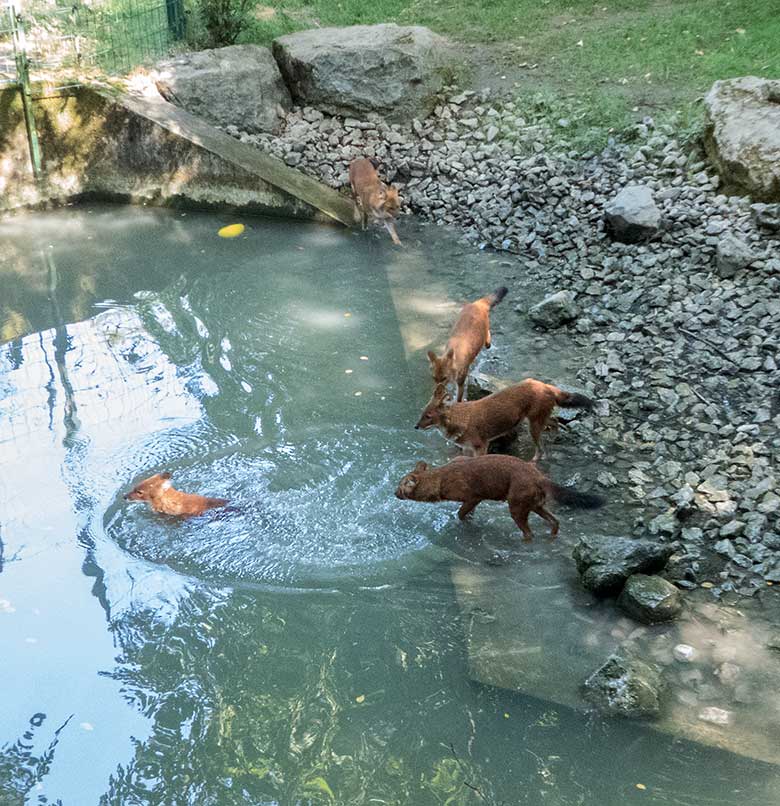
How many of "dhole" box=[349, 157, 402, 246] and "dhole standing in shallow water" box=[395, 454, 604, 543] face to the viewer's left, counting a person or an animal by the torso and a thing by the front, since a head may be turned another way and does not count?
1

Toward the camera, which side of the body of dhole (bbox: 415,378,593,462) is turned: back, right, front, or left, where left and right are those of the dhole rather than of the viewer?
left

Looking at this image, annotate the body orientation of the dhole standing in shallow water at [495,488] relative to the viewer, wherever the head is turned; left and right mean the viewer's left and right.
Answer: facing to the left of the viewer

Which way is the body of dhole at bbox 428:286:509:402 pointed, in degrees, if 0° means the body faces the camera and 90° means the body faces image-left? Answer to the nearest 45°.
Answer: approximately 45°

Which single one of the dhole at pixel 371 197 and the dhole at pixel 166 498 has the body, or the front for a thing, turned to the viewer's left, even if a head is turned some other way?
the dhole at pixel 166 498

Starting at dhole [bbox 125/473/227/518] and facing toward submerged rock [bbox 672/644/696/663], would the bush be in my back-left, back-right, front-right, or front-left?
back-left

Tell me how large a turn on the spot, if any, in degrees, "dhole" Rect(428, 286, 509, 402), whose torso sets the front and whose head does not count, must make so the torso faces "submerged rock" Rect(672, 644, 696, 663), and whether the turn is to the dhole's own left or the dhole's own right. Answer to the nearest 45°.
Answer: approximately 45° to the dhole's own left

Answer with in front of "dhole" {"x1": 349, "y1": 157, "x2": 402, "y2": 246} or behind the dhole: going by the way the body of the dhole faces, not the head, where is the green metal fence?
behind

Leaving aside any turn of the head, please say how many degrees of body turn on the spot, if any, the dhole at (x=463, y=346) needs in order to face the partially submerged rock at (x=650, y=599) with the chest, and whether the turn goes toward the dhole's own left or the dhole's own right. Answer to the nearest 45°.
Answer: approximately 45° to the dhole's own left

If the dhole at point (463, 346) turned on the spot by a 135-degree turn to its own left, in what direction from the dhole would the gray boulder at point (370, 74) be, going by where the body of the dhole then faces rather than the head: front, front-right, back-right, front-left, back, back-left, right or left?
left

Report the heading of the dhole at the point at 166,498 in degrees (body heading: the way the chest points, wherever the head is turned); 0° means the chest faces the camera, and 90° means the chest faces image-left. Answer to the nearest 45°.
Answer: approximately 90°

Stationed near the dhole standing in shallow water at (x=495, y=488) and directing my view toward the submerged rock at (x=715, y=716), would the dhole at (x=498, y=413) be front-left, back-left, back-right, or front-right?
back-left

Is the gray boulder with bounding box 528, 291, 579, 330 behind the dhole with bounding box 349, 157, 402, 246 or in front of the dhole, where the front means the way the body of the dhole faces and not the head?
in front

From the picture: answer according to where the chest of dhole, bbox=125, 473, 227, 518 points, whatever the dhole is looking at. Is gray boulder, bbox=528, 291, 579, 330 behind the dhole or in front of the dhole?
behind

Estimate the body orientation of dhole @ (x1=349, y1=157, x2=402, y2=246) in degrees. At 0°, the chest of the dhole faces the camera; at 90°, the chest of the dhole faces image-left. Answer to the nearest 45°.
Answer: approximately 315°

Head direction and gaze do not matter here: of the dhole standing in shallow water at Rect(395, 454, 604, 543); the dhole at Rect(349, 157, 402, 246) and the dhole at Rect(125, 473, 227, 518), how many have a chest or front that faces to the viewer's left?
2
